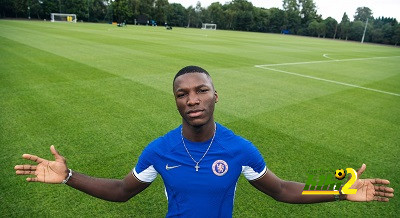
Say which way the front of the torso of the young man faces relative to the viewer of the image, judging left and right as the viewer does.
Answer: facing the viewer
